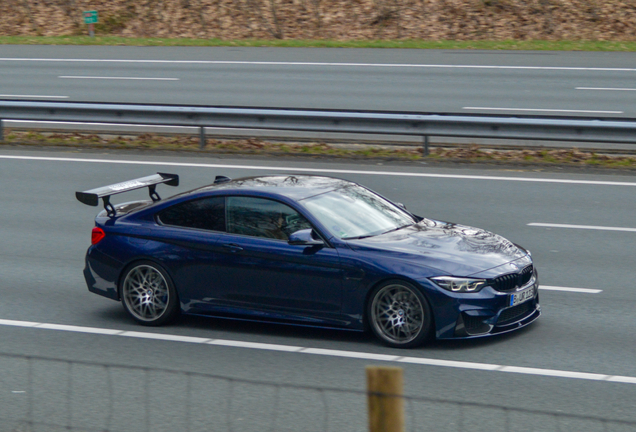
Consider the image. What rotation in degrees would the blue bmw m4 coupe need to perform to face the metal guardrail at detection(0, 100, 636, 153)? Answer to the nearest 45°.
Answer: approximately 135° to its left

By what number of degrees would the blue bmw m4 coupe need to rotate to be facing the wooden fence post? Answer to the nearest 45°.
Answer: approximately 45° to its right
